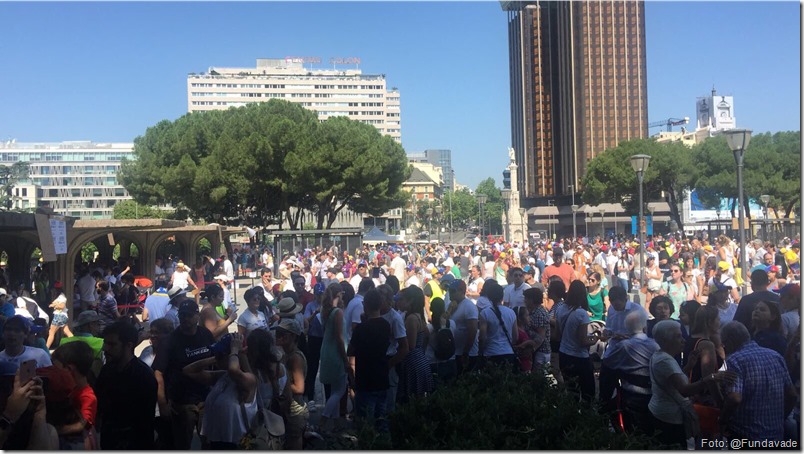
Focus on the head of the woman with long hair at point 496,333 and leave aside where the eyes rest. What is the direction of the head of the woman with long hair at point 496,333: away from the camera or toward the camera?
away from the camera

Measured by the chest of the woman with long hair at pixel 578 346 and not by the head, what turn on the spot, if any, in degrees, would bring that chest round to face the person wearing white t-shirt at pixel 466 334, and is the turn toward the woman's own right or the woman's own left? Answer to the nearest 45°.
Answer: approximately 135° to the woman's own left

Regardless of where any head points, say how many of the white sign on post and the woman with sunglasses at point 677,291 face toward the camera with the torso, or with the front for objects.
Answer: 2

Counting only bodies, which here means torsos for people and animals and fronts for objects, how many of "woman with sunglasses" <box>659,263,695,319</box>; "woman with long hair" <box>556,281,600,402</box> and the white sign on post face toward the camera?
2

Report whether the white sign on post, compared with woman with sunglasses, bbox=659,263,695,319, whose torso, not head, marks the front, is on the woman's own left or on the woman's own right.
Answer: on the woman's own right

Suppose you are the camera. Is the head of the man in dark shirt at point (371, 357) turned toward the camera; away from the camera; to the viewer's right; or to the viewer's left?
away from the camera

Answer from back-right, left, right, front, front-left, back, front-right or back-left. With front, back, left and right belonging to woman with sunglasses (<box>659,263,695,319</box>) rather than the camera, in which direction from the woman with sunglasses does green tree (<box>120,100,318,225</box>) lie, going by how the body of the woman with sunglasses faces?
back-right

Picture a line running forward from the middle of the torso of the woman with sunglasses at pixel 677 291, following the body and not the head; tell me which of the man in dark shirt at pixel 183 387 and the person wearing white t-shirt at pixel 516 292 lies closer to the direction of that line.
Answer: the man in dark shirt

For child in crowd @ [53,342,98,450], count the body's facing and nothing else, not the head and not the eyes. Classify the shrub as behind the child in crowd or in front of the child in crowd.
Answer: behind
